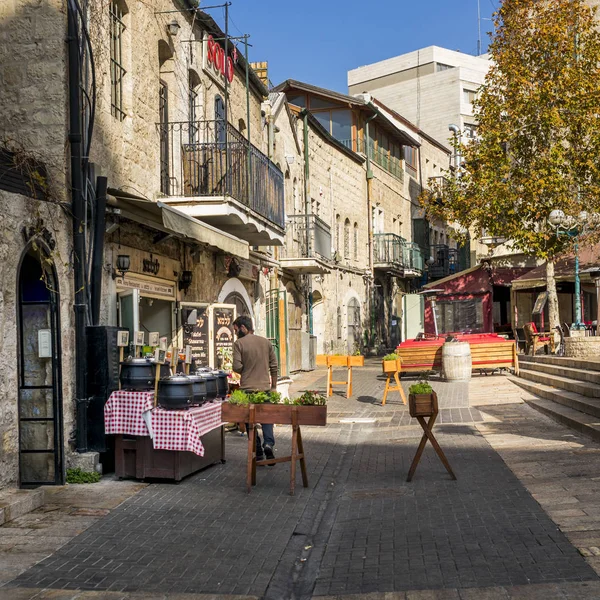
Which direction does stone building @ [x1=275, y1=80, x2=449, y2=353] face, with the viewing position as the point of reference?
facing the viewer and to the right of the viewer

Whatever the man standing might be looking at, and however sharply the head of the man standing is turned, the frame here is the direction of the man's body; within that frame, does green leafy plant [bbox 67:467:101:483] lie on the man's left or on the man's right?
on the man's left

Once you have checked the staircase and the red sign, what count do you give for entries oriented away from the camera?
0

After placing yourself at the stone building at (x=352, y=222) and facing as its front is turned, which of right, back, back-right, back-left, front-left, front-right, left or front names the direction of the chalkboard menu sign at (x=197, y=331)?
front-right

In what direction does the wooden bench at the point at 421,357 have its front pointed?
away from the camera

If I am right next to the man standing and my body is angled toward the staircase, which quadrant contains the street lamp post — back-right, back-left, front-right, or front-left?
front-left

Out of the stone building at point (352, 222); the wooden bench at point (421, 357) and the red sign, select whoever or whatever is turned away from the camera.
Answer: the wooden bench

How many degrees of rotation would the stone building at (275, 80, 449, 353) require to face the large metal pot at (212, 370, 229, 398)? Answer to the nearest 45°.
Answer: approximately 45° to its right

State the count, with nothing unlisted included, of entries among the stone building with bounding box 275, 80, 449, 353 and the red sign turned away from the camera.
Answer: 0

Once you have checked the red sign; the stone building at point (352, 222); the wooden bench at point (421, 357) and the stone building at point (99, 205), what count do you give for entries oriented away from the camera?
1
